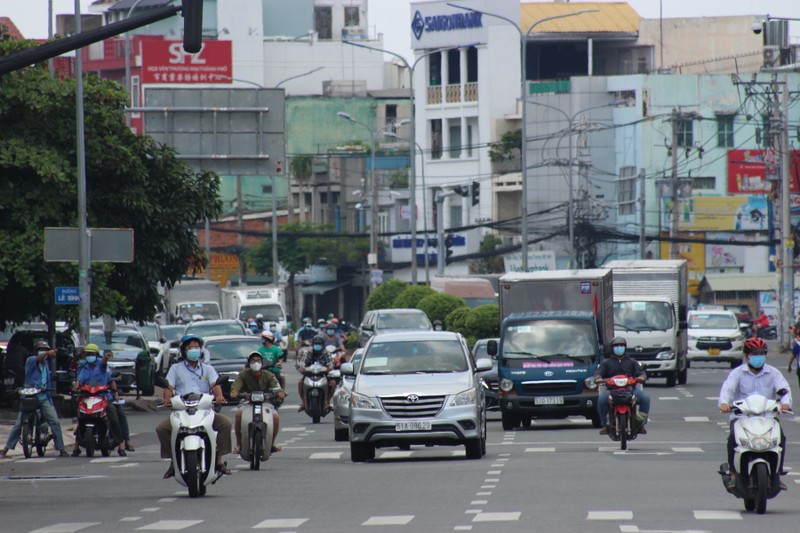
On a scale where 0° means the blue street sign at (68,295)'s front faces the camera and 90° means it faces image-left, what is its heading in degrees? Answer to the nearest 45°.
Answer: approximately 0°

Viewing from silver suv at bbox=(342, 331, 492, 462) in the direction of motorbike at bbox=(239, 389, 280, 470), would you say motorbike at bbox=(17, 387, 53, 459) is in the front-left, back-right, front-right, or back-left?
front-right

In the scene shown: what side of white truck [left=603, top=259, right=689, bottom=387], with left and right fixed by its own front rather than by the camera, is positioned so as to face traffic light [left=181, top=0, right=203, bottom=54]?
front

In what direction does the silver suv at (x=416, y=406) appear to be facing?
toward the camera

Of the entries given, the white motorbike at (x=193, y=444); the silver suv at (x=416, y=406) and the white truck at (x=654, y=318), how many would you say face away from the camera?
0

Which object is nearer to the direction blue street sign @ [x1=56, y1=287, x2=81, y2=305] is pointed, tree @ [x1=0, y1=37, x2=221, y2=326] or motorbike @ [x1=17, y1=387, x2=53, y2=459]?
the motorbike

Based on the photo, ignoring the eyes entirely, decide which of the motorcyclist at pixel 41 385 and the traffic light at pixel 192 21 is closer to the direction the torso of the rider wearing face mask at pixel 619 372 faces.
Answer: the traffic light

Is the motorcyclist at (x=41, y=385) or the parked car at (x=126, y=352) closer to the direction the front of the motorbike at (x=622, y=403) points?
the motorcyclist

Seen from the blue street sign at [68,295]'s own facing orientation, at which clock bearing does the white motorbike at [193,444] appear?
The white motorbike is roughly at 12 o'clock from the blue street sign.

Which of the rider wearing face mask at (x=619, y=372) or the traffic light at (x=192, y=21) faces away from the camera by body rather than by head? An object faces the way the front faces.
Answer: the traffic light

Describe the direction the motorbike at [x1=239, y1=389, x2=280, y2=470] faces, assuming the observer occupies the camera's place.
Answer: facing the viewer

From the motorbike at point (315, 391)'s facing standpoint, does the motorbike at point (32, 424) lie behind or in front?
in front

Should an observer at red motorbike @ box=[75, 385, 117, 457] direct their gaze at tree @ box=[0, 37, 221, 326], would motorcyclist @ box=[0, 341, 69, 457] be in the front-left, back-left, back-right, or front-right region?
front-left

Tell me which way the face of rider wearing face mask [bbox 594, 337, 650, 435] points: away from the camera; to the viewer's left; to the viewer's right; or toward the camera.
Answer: toward the camera

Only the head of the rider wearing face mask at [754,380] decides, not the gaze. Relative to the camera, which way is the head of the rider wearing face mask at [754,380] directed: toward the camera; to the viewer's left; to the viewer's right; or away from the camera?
toward the camera

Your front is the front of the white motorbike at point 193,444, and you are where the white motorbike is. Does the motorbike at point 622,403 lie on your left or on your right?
on your left
